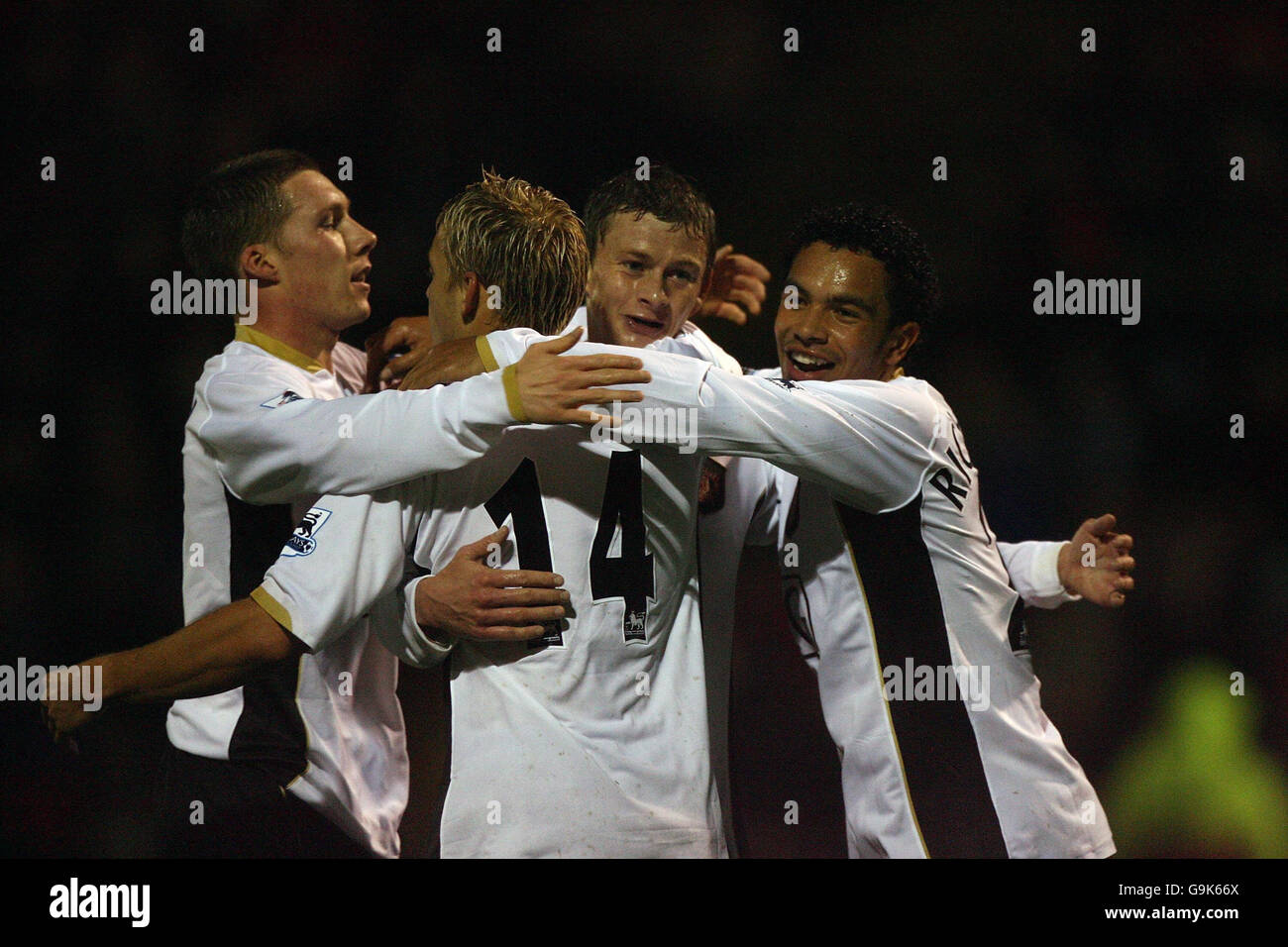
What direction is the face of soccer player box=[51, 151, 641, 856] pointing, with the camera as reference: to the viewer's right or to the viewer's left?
to the viewer's right

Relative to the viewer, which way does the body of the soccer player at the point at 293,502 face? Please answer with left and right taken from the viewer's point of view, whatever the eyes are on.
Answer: facing to the right of the viewer

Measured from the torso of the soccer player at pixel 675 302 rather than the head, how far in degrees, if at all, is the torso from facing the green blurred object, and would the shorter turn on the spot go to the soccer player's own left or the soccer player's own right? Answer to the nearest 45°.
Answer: approximately 135° to the soccer player's own left

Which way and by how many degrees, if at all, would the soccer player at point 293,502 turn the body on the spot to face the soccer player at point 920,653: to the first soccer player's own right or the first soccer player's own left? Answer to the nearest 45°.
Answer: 0° — they already face them

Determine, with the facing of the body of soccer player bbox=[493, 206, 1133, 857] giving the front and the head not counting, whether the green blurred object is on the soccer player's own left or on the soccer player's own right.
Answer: on the soccer player's own right

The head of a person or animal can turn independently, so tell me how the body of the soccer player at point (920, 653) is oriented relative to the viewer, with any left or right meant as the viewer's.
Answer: facing to the left of the viewer

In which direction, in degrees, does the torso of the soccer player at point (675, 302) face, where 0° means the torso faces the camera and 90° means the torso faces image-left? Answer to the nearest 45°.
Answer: approximately 0°
